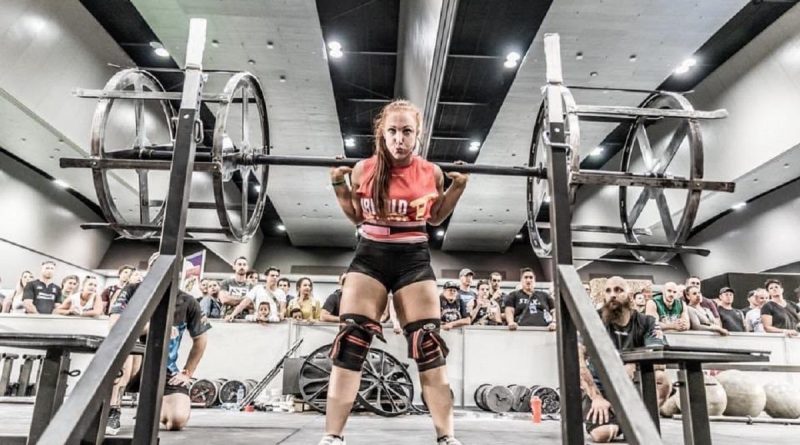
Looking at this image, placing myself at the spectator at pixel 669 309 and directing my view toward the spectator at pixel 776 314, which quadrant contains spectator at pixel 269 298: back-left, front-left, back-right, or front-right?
back-left

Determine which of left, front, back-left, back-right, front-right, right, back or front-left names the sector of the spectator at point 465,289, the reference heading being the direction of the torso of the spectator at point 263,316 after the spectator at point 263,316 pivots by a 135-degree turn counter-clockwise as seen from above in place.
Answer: front-right

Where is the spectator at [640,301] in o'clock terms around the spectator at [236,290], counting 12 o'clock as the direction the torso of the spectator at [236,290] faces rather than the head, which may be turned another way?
the spectator at [640,301] is roughly at 10 o'clock from the spectator at [236,290].

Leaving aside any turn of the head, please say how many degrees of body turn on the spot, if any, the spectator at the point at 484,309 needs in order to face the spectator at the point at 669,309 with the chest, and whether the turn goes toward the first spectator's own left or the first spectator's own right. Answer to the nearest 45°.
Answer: approximately 90° to the first spectator's own left

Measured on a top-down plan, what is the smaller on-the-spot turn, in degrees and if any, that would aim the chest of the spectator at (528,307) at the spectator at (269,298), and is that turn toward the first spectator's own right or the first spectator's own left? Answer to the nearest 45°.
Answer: approximately 90° to the first spectator's own right

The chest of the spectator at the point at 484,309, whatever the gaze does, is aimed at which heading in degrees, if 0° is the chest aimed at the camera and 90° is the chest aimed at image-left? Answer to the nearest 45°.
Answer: approximately 0°
